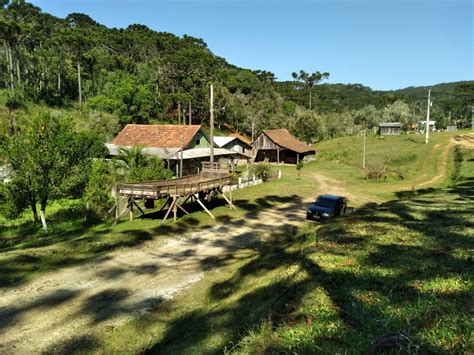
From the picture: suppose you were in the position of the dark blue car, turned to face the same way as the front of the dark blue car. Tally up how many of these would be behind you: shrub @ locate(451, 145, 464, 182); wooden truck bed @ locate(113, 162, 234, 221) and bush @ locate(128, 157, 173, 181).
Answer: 1

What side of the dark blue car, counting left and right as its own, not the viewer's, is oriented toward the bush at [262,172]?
right

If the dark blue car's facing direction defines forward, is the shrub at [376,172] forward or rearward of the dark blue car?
rearward

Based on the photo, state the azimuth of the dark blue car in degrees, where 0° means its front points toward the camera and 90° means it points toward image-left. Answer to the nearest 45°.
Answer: approximately 45°

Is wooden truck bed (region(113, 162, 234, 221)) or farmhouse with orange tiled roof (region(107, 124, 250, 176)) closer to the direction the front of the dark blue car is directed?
the wooden truck bed

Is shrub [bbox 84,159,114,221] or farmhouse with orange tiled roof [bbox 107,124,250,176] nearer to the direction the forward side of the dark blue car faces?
the shrub

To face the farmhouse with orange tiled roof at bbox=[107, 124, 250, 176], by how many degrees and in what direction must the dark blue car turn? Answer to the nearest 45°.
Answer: approximately 90° to its right

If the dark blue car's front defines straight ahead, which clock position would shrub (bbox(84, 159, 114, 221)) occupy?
The shrub is roughly at 1 o'clock from the dark blue car.

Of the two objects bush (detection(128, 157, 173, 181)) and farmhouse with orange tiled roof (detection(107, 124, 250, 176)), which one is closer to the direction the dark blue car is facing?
the bush

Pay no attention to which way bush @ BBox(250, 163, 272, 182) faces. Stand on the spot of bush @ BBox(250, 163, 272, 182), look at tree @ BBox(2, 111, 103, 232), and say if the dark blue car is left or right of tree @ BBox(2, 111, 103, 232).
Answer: left

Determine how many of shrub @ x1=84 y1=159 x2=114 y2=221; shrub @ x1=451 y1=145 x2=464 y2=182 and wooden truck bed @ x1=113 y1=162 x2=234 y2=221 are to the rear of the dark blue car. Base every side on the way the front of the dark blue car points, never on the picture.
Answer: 1

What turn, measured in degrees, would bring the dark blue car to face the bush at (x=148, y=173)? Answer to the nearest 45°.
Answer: approximately 45° to its right
